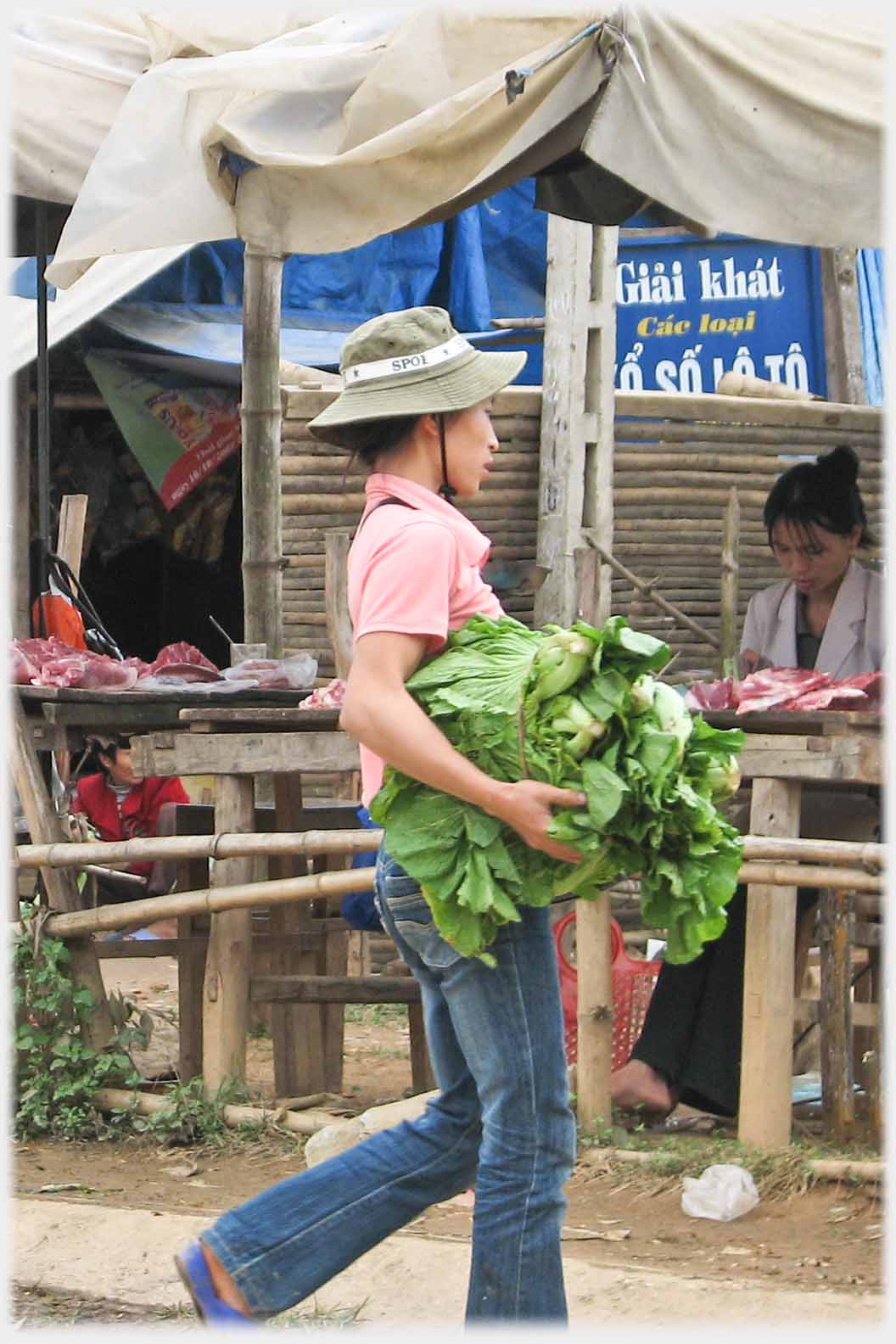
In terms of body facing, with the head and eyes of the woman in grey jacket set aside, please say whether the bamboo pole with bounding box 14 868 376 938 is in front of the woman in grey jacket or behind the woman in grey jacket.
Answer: in front

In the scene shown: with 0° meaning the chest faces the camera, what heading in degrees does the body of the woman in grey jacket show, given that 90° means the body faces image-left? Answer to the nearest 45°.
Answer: approximately 45°

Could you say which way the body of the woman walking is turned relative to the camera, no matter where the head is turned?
to the viewer's right

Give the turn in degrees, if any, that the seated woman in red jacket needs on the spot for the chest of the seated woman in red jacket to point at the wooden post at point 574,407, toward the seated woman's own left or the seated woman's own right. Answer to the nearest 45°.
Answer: approximately 90° to the seated woman's own left

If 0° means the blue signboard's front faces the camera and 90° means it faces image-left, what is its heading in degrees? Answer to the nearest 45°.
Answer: approximately 0°

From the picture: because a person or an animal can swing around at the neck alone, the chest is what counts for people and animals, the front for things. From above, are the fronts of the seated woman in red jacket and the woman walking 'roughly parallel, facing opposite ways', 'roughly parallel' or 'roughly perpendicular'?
roughly perpendicular

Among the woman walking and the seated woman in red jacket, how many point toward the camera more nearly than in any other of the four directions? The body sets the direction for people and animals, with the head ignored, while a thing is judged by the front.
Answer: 1

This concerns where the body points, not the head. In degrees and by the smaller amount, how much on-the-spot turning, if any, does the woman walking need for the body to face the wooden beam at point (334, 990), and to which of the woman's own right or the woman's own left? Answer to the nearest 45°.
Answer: approximately 90° to the woman's own left

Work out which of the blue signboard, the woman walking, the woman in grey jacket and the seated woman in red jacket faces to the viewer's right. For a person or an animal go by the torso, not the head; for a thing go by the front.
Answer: the woman walking

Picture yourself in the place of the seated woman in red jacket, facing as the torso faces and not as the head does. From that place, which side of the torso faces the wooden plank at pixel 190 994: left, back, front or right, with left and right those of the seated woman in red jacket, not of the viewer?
front

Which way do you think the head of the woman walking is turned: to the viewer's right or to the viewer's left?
to the viewer's right
